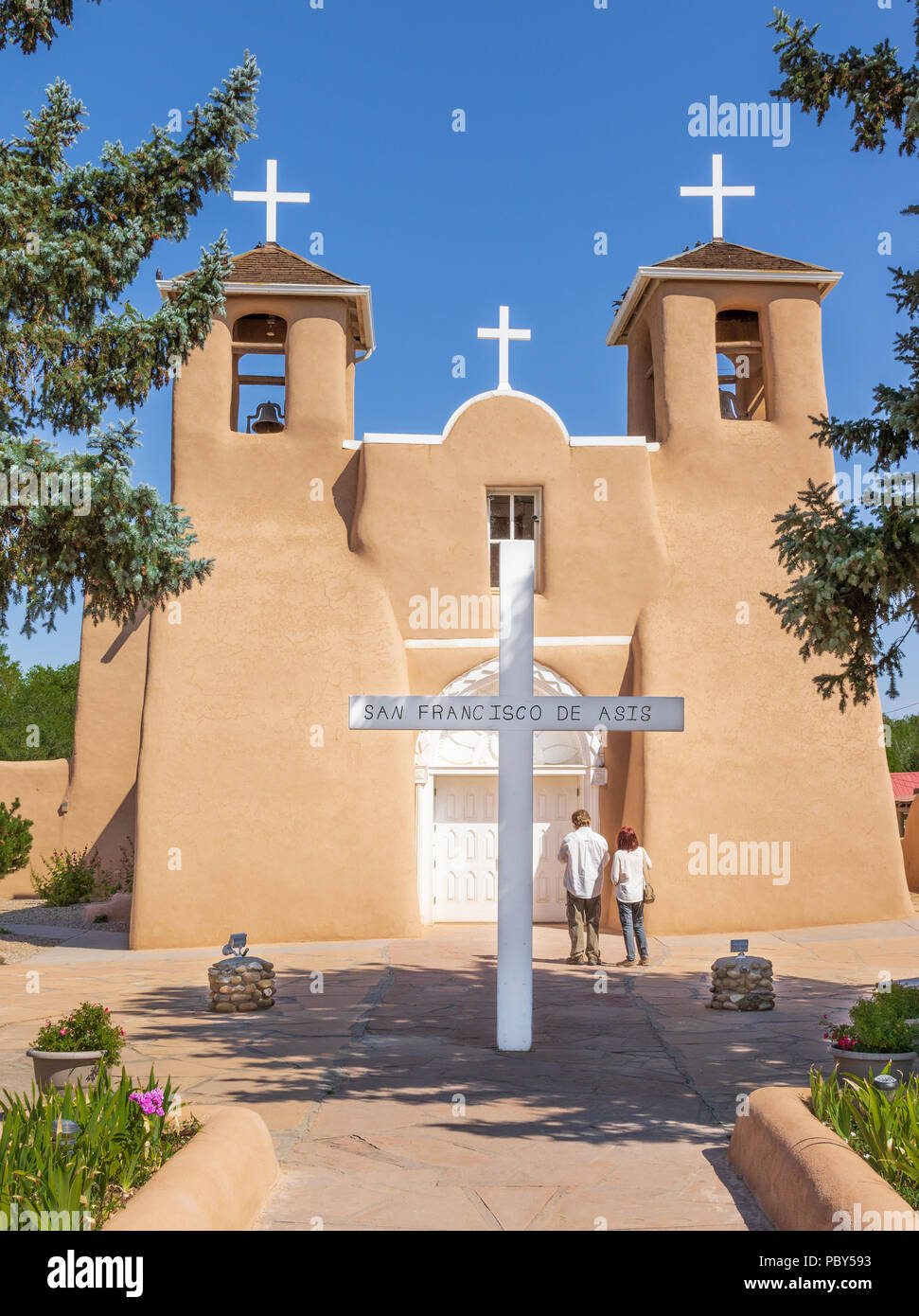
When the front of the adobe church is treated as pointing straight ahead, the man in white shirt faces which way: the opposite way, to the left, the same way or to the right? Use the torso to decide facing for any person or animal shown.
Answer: the opposite way

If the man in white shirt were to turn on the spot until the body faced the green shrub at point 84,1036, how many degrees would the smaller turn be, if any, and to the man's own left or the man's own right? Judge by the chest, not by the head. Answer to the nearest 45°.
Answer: approximately 180°

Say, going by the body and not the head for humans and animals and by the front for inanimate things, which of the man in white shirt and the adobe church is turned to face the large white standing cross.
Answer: the adobe church

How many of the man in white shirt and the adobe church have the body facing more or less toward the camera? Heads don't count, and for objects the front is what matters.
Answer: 1

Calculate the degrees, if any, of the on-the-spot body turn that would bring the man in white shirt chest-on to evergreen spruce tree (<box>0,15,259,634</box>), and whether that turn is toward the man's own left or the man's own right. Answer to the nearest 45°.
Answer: approximately 135° to the man's own left

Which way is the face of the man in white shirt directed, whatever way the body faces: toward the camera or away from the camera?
away from the camera

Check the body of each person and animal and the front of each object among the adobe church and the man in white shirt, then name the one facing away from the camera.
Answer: the man in white shirt

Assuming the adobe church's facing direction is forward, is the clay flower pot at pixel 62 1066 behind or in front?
in front

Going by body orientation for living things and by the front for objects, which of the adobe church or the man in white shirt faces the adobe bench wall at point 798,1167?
the adobe church

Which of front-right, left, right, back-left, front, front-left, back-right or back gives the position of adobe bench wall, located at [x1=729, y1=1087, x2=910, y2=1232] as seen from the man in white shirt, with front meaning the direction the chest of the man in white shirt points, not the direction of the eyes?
back

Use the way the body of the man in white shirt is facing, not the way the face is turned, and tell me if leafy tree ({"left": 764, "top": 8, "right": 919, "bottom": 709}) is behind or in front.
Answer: behind

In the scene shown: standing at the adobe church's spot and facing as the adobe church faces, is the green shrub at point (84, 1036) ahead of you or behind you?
ahead

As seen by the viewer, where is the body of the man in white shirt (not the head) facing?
away from the camera
